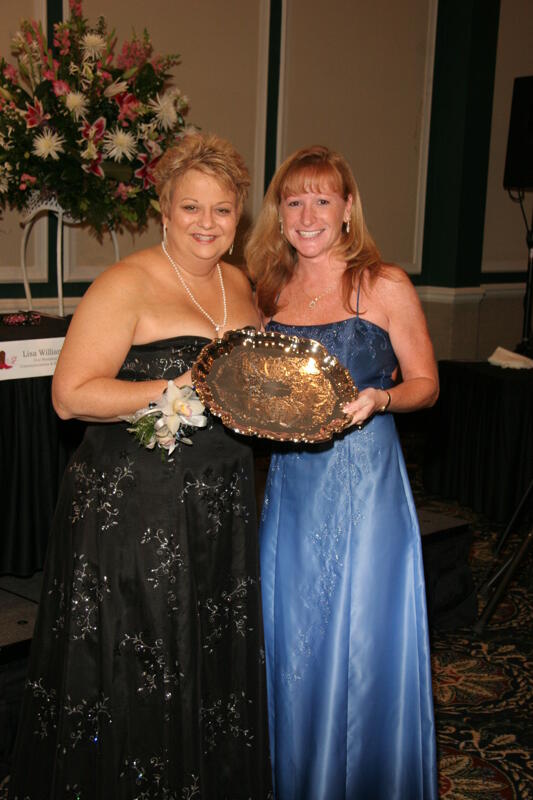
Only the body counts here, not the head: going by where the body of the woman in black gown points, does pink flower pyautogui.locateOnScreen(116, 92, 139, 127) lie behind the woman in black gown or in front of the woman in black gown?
behind

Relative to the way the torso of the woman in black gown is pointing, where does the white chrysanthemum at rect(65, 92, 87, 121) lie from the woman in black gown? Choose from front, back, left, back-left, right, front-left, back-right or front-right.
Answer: back-left

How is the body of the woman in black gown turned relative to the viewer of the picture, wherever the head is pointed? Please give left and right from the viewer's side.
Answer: facing the viewer and to the right of the viewer

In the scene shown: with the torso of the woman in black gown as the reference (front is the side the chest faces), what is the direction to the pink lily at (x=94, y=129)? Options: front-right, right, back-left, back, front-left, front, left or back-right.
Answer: back-left

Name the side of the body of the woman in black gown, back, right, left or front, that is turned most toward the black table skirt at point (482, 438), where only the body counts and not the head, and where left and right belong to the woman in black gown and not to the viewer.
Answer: left

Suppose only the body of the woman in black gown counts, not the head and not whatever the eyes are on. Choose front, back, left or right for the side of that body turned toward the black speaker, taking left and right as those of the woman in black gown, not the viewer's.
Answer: left

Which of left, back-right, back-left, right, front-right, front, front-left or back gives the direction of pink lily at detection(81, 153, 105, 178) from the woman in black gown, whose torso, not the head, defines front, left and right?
back-left

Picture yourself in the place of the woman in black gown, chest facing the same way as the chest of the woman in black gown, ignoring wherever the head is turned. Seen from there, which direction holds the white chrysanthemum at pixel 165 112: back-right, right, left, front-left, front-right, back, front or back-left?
back-left
